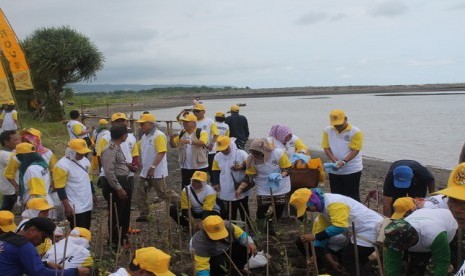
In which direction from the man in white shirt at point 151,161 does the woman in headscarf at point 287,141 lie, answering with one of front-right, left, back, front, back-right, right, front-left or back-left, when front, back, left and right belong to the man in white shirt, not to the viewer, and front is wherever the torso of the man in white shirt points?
back-left

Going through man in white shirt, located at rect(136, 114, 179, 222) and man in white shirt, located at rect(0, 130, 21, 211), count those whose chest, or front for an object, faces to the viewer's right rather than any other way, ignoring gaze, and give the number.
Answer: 1

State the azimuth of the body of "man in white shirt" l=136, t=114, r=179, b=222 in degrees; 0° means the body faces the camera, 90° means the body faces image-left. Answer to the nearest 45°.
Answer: approximately 45°

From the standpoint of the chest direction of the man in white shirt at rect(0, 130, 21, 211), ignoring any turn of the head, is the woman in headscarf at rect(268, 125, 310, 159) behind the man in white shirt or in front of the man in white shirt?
in front

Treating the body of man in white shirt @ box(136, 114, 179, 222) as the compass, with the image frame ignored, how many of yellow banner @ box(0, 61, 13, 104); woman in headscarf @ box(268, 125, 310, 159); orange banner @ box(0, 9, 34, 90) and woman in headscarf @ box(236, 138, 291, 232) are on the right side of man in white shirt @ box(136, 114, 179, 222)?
2

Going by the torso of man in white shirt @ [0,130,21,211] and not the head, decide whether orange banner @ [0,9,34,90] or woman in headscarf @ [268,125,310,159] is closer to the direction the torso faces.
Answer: the woman in headscarf

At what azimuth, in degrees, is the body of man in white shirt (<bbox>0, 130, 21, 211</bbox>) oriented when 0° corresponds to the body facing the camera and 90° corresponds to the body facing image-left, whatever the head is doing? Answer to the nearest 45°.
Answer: approximately 270°

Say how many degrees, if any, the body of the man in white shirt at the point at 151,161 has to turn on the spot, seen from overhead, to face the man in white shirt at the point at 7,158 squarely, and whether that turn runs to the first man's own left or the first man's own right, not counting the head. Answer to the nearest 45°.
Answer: approximately 45° to the first man's own right

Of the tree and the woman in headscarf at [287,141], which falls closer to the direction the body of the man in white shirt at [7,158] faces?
the woman in headscarf

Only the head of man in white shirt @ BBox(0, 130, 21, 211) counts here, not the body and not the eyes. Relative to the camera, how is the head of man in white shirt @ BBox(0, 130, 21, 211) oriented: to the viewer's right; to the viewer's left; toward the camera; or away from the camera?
to the viewer's right

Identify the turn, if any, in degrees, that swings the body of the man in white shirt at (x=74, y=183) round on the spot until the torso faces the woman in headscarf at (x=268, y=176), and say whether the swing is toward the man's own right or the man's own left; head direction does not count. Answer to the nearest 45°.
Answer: approximately 45° to the man's own left

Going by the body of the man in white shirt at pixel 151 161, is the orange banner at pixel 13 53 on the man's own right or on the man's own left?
on the man's own right
